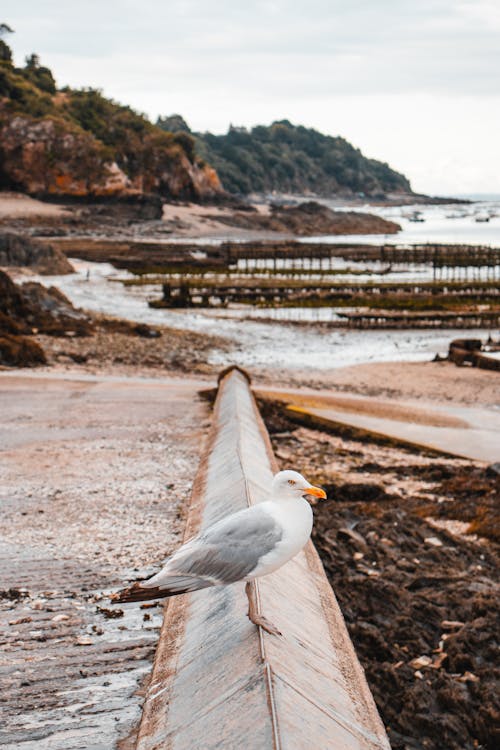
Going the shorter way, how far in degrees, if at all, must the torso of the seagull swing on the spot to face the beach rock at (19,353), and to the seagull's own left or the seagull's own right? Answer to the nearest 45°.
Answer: approximately 90° to the seagull's own left

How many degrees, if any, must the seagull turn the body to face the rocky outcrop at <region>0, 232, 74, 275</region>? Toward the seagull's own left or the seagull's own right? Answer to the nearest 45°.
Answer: approximately 90° to the seagull's own left

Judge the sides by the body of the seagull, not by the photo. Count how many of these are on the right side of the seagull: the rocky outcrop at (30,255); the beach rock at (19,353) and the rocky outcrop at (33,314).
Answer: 0

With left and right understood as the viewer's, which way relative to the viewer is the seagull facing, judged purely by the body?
facing to the right of the viewer

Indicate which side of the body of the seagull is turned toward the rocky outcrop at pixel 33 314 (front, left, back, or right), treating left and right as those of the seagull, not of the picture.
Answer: left
